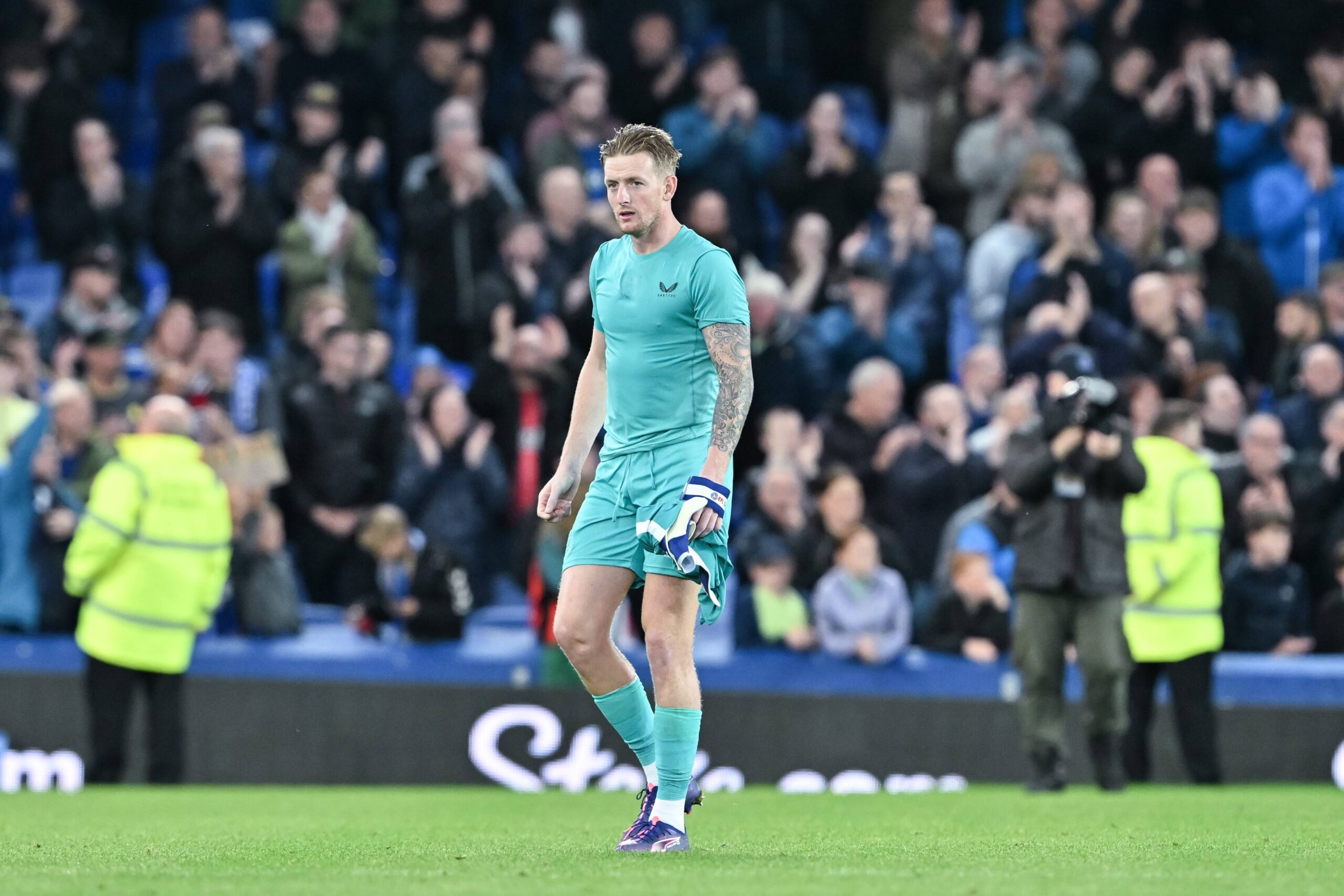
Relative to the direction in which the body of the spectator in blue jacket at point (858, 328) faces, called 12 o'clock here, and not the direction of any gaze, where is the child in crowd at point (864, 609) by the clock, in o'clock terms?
The child in crowd is roughly at 12 o'clock from the spectator in blue jacket.

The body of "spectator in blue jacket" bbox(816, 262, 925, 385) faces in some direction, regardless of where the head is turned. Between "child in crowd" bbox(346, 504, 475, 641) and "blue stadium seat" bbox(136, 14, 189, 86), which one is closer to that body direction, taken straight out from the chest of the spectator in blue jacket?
the child in crowd

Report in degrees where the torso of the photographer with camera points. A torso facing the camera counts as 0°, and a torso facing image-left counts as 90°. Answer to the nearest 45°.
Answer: approximately 0°

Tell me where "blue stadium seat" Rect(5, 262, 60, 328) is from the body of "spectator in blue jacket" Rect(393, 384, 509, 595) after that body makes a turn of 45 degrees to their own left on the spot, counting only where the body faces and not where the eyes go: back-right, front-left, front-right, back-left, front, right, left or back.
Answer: back
